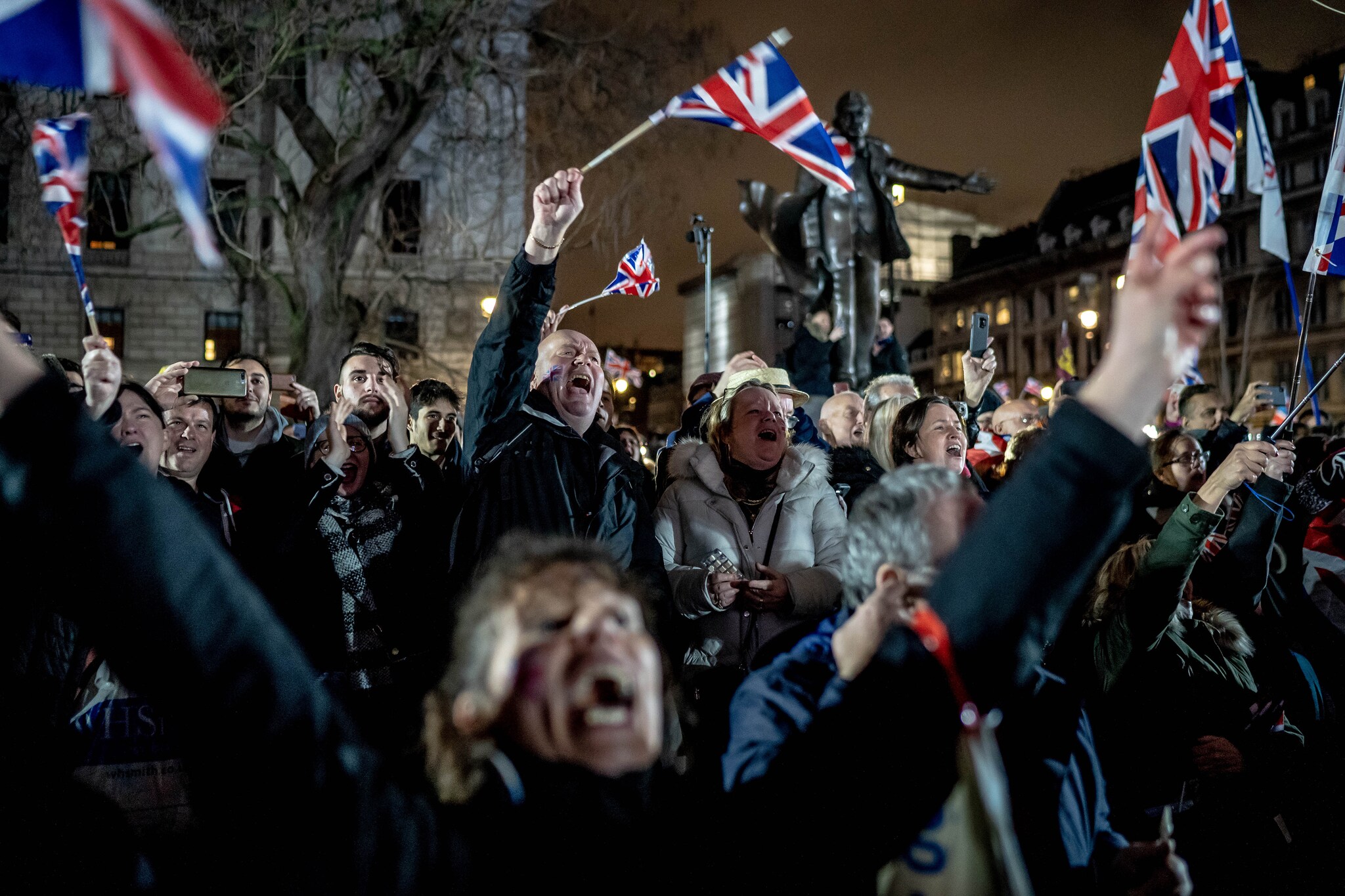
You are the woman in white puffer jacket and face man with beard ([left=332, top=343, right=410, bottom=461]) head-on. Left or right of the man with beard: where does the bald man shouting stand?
left

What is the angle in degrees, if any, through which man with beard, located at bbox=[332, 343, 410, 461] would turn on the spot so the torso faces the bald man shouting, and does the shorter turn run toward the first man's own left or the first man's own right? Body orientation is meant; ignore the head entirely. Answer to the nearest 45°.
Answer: approximately 45° to the first man's own left

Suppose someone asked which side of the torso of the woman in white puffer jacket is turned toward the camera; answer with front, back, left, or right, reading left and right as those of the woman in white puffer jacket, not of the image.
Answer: front

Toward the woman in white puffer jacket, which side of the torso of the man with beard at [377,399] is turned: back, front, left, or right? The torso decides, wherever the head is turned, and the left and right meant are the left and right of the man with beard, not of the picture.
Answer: left

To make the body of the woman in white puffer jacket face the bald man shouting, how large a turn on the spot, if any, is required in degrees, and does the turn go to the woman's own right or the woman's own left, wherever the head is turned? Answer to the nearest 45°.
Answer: approximately 45° to the woman's own right

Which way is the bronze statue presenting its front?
toward the camera

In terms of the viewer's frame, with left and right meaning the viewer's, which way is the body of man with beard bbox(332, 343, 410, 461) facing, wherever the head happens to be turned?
facing the viewer

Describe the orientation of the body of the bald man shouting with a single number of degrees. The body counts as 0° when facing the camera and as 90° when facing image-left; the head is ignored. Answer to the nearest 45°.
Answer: approximately 315°

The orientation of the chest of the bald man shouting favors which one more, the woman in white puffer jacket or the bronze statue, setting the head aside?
the woman in white puffer jacket

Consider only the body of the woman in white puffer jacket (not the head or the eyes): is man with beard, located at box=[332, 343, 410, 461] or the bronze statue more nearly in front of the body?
the man with beard

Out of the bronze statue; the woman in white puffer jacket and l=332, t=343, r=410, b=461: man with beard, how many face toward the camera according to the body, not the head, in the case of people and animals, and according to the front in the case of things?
3

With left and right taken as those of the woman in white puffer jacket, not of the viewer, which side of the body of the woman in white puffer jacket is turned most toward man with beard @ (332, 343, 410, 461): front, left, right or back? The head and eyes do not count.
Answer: right

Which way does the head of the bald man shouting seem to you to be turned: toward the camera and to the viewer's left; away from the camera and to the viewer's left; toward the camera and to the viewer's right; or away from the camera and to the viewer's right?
toward the camera and to the viewer's right

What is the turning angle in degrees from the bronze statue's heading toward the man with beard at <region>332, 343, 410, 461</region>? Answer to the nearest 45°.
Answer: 0° — it already faces them
